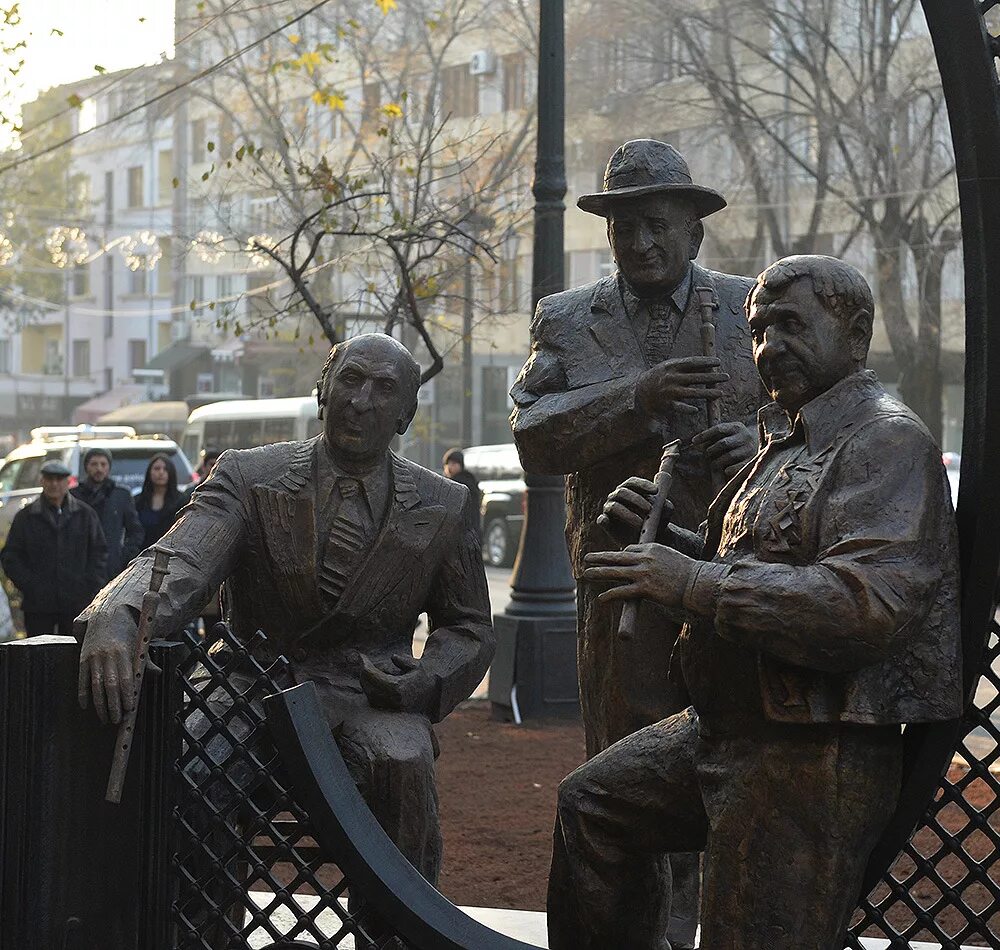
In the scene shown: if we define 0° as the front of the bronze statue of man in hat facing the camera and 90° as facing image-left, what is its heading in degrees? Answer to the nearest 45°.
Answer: approximately 0°

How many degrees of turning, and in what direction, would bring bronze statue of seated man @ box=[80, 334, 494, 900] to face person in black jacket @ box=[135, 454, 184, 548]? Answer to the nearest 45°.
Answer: approximately 180°

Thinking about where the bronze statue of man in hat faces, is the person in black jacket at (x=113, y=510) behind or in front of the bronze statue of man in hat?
behind

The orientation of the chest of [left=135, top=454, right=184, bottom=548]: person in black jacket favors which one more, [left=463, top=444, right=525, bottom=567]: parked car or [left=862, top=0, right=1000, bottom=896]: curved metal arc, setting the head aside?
the curved metal arc

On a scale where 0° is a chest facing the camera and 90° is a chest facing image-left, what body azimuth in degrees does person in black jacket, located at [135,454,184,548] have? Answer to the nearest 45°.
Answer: approximately 0°

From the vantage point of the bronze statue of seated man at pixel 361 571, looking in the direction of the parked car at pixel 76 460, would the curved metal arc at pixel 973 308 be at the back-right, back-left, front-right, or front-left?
back-right
